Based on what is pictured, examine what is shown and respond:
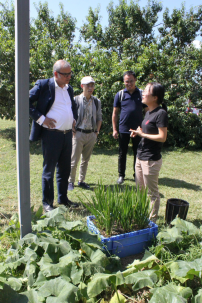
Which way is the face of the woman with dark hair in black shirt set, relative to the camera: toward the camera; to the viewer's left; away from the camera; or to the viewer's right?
to the viewer's left

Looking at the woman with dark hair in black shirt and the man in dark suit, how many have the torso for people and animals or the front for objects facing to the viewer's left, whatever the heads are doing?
1

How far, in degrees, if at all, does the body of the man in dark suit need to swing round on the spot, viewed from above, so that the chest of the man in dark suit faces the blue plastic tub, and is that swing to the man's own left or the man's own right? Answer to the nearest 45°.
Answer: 0° — they already face it

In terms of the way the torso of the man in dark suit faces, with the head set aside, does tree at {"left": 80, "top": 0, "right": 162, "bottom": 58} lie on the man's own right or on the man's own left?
on the man's own left

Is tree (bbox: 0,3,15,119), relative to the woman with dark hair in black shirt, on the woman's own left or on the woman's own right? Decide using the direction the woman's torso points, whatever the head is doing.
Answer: on the woman's own right

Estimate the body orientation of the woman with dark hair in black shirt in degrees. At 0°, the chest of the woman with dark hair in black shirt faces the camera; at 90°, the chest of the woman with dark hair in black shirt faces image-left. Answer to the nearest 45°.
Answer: approximately 90°

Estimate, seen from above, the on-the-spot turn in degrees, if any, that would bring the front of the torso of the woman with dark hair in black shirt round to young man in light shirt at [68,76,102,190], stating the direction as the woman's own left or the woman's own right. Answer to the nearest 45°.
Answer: approximately 45° to the woman's own right

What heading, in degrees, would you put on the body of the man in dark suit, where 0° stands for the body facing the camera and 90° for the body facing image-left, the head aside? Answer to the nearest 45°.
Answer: approximately 315°

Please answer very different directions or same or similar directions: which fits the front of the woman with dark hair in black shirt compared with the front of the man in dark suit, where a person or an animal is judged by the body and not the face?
very different directions
